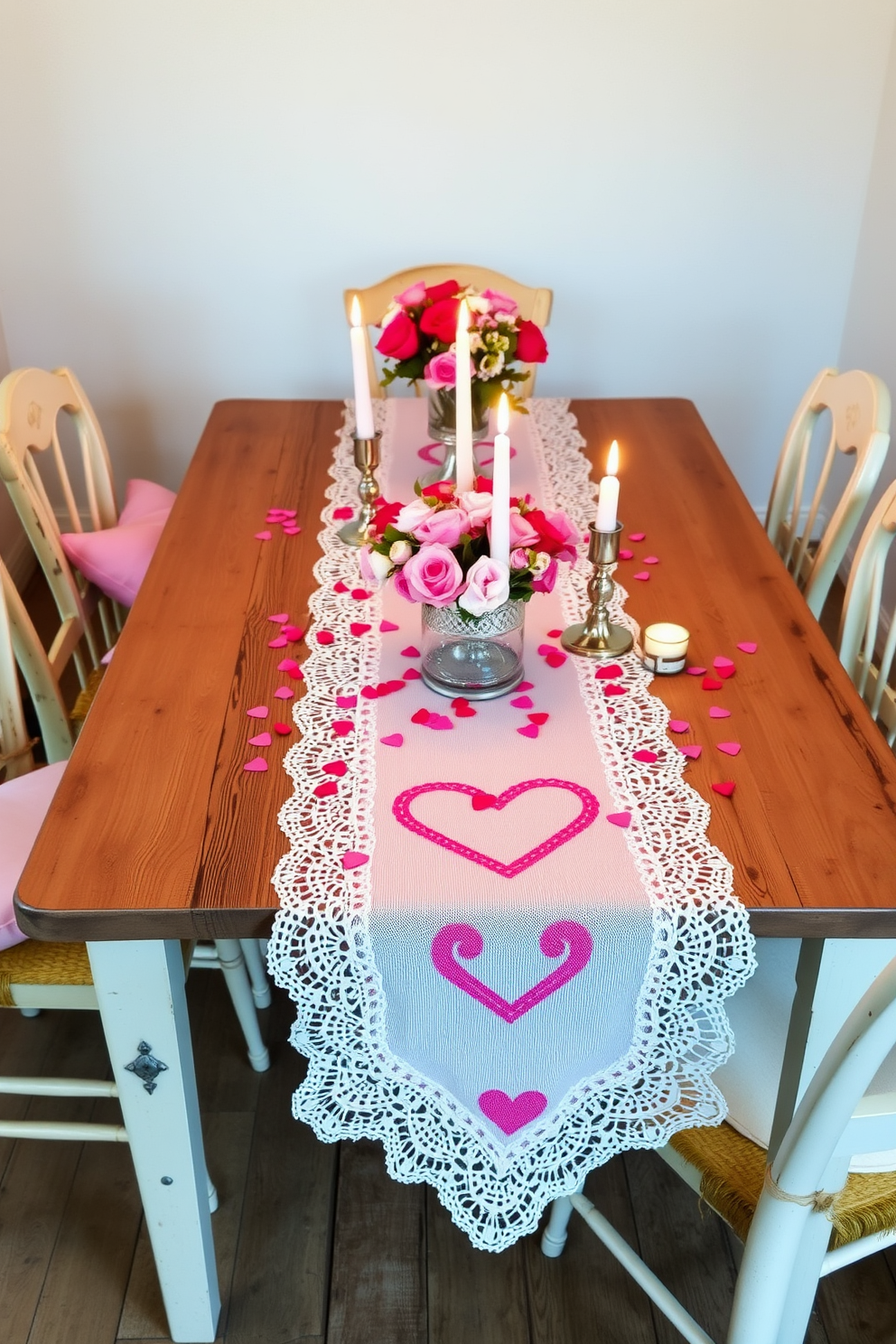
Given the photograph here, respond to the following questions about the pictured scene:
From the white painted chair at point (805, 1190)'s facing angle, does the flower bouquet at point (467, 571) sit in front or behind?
in front

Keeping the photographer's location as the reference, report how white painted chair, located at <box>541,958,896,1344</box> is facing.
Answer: facing away from the viewer and to the left of the viewer

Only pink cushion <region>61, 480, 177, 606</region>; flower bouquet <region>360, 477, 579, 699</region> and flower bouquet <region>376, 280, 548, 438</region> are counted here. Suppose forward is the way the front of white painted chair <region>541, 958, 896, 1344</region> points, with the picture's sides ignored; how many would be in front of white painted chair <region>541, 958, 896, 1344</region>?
3

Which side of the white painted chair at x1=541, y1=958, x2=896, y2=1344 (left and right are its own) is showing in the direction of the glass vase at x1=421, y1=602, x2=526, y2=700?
front

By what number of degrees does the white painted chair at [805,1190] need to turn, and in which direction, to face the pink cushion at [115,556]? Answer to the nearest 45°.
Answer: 0° — it already faces it

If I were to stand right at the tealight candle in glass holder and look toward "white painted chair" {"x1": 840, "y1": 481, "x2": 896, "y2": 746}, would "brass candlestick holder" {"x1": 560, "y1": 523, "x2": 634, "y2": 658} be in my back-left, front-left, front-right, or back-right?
back-left

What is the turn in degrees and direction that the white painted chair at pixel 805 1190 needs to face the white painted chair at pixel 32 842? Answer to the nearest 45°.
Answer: approximately 45° to its left

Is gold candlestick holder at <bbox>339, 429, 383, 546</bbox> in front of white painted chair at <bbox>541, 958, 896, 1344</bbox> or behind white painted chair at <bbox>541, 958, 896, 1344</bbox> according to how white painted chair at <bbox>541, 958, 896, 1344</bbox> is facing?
in front
